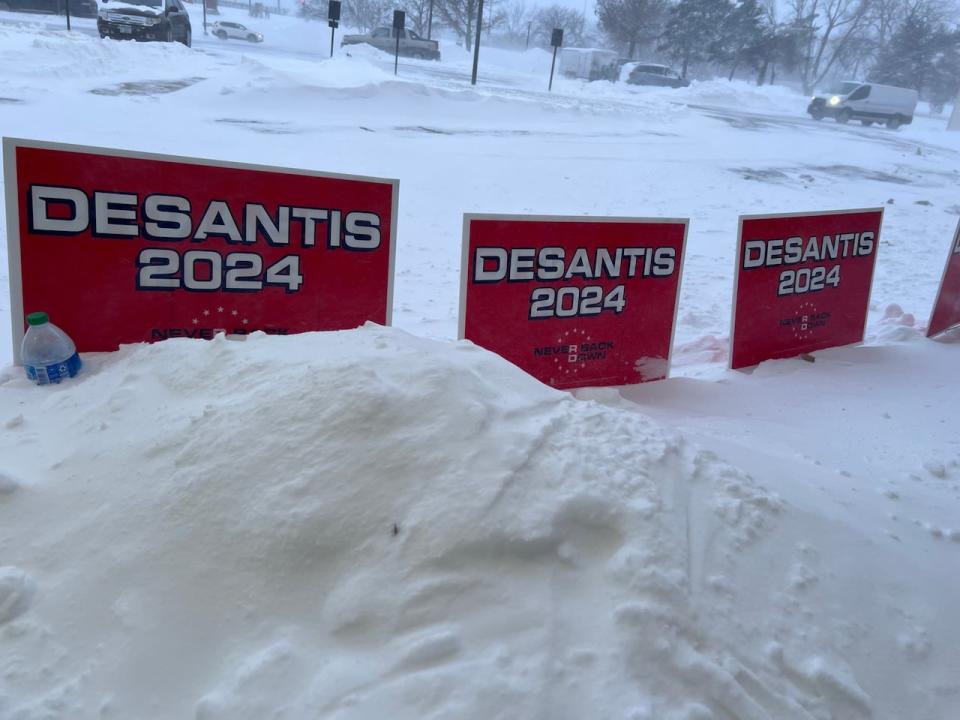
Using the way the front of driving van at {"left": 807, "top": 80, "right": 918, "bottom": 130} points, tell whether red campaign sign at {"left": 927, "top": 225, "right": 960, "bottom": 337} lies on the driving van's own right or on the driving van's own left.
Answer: on the driving van's own left

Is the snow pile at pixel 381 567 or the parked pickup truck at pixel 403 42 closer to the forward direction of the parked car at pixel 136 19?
the snow pile

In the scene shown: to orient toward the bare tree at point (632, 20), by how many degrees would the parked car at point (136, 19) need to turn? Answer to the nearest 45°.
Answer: approximately 180°

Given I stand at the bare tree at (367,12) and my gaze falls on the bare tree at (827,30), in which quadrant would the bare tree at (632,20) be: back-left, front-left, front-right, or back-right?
front-left

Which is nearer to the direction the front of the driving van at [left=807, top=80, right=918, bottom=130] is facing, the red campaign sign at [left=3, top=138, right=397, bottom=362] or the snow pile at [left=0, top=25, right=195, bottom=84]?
the snow pile
